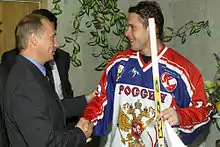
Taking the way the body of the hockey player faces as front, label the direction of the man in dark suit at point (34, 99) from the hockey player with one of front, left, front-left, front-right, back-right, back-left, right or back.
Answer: front-right

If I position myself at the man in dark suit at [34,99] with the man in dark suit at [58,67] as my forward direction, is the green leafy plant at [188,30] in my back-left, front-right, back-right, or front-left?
front-right

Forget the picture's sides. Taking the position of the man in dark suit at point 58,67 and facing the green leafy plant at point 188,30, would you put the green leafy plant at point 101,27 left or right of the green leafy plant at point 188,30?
left

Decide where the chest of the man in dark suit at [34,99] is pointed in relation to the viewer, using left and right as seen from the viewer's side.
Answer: facing to the right of the viewer

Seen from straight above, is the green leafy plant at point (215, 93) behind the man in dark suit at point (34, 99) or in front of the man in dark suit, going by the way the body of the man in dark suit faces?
in front

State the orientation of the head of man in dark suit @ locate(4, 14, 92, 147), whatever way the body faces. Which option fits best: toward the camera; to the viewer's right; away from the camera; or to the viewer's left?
to the viewer's right

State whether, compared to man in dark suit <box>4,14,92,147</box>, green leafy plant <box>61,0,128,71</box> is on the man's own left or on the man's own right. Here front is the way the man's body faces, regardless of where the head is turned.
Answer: on the man's own left

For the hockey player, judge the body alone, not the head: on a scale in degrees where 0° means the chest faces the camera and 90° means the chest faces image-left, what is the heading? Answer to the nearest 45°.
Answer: approximately 0°

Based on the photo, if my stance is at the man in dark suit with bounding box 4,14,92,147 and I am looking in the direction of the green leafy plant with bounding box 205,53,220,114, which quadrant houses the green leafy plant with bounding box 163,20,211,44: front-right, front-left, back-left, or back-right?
front-left

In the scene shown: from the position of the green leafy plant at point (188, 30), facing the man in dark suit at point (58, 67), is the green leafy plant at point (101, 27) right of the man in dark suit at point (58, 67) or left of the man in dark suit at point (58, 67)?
right

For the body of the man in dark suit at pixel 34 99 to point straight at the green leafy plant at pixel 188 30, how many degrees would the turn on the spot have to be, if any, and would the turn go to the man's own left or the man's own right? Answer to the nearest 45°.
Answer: approximately 45° to the man's own left

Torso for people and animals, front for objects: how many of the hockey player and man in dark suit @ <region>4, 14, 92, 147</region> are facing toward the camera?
1

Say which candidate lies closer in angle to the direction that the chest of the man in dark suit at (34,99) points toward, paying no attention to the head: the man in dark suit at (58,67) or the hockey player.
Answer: the hockey player
